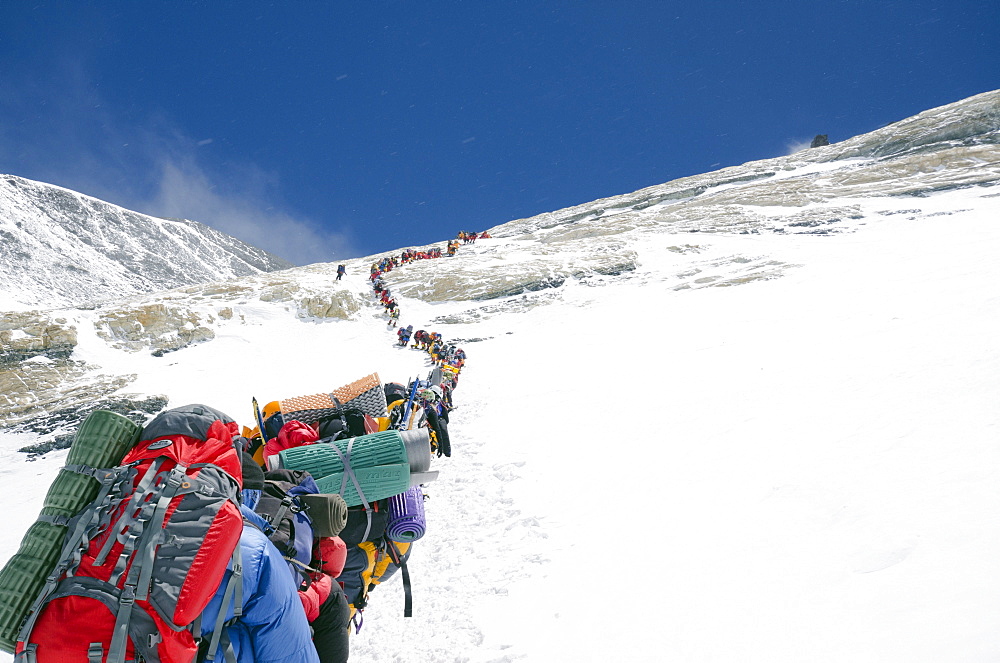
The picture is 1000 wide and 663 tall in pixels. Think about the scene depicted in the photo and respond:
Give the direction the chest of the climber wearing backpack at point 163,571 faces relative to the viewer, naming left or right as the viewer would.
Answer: facing away from the viewer and to the right of the viewer

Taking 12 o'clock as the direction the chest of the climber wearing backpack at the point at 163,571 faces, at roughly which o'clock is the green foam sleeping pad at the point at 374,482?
The green foam sleeping pad is roughly at 12 o'clock from the climber wearing backpack.

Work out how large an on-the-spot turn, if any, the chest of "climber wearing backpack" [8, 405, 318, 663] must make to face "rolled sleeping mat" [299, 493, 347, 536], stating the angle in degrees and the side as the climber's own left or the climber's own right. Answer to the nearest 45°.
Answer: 0° — they already face it

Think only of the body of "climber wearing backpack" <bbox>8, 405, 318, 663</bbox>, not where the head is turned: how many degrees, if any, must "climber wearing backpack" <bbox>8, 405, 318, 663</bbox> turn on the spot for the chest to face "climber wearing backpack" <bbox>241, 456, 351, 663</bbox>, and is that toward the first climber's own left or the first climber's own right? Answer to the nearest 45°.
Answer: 0° — they already face them
